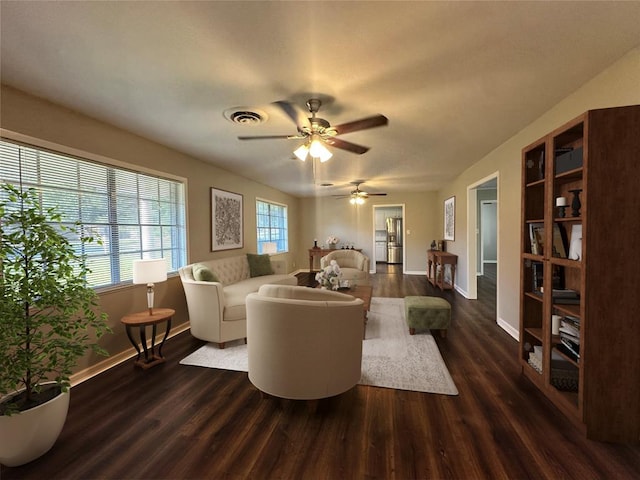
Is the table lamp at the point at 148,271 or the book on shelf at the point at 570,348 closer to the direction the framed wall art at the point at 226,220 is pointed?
the book on shelf

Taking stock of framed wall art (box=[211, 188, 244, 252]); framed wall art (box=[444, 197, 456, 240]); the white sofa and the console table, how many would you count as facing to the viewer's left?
2

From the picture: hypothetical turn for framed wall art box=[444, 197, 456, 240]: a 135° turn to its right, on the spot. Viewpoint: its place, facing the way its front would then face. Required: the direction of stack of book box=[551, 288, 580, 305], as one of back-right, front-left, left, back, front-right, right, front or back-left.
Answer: back-right

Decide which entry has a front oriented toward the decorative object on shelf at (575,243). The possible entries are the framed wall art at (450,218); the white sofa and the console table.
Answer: the white sofa

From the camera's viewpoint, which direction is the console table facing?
to the viewer's left

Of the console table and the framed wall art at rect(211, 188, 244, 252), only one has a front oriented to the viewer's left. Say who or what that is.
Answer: the console table

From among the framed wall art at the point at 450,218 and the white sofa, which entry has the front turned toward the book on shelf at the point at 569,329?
the white sofa

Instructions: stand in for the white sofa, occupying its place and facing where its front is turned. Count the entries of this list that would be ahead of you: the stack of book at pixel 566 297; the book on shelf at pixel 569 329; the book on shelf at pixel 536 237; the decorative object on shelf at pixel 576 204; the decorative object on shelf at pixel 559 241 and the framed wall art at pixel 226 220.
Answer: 5

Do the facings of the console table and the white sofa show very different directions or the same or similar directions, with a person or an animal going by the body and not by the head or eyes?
very different directions

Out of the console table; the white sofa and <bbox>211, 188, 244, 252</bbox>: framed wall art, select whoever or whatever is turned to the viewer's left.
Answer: the console table

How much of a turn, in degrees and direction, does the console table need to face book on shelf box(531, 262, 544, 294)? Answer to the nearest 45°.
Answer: approximately 90° to its left

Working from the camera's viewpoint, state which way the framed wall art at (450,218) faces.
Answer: facing to the left of the viewer

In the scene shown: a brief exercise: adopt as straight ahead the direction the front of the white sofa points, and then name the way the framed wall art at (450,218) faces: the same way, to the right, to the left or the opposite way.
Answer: the opposite way

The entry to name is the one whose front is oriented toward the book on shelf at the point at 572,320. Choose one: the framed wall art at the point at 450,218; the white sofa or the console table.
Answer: the white sofa
